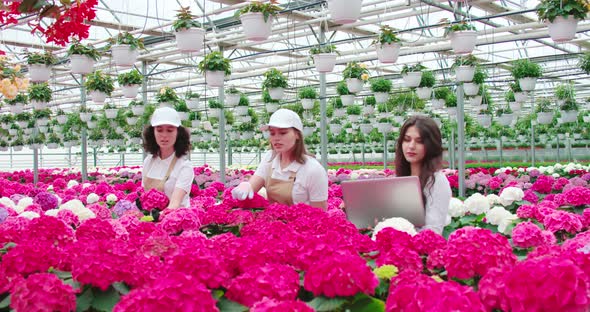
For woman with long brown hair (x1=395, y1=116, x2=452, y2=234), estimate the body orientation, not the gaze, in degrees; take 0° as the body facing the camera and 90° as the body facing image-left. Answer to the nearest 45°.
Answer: approximately 45°

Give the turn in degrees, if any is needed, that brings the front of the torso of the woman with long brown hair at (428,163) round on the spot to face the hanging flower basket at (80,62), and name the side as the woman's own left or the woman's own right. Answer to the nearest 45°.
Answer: approximately 90° to the woman's own right

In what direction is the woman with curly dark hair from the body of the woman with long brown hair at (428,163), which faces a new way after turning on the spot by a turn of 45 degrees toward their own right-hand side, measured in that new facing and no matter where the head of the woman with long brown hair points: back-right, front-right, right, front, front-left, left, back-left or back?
front

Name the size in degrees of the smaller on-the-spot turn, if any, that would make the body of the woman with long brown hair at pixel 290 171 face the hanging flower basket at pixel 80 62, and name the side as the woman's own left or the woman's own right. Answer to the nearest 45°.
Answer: approximately 90° to the woman's own right

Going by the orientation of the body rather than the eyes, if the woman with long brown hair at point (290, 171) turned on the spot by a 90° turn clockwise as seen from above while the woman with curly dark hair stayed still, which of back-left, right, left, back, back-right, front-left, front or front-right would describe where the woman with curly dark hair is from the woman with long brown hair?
front-left

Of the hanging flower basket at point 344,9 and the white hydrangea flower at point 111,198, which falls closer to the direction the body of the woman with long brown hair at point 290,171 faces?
the white hydrangea flower

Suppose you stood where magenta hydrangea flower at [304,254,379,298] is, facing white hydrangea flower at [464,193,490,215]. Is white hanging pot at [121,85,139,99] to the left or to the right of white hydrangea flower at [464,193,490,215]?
left

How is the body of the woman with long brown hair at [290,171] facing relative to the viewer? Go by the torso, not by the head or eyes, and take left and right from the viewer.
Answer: facing the viewer and to the left of the viewer

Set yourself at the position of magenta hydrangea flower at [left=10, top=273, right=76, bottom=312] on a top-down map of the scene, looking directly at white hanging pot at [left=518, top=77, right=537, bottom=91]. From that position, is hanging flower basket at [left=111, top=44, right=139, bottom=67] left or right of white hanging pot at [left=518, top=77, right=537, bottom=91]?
left

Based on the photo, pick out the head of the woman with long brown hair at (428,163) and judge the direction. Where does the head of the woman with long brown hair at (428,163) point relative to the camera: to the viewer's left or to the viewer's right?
to the viewer's left

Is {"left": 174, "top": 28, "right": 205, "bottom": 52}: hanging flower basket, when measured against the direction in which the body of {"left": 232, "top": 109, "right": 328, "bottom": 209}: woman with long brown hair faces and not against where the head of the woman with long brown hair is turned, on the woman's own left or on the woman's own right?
on the woman's own right

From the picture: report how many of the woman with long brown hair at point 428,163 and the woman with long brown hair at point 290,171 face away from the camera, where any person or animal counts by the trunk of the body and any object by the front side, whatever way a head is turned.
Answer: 0
